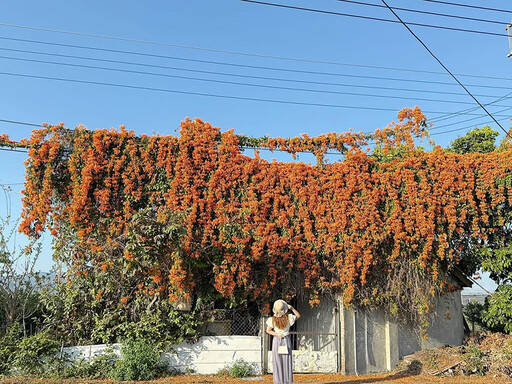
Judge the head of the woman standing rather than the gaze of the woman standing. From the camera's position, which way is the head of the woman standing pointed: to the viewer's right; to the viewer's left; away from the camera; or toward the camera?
away from the camera

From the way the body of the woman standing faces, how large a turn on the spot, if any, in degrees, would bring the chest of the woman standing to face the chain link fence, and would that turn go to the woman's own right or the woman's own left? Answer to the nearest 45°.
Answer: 0° — they already face it

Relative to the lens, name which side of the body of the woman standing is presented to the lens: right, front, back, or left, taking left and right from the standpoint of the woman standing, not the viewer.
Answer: back

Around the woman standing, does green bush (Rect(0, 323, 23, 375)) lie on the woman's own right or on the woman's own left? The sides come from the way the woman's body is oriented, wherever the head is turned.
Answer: on the woman's own left

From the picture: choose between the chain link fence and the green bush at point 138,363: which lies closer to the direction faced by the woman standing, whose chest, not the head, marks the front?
the chain link fence

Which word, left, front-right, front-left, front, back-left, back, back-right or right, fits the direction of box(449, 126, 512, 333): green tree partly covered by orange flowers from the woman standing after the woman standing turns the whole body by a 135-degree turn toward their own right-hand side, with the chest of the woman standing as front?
left
